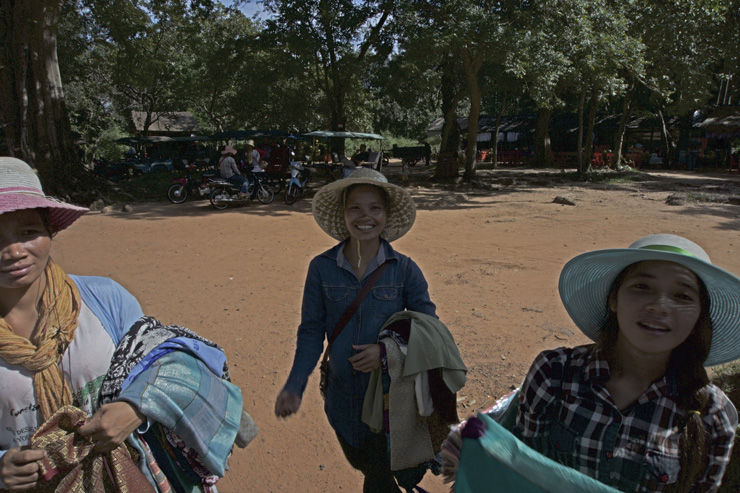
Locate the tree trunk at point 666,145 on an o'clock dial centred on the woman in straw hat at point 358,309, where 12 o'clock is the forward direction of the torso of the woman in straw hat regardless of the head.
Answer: The tree trunk is roughly at 7 o'clock from the woman in straw hat.

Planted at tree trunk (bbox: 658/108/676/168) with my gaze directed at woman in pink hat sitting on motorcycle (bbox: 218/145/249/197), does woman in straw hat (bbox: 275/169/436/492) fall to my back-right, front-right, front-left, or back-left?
front-left

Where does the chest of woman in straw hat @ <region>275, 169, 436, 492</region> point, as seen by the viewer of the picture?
toward the camera

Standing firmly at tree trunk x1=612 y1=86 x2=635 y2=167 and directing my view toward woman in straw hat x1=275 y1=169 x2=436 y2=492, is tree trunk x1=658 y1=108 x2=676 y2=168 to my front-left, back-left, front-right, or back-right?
back-left

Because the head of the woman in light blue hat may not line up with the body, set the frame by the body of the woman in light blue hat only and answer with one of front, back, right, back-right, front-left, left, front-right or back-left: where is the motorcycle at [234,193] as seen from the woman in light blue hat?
back-right

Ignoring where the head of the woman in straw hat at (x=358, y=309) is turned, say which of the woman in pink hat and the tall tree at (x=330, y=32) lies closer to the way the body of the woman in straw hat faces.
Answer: the woman in pink hat

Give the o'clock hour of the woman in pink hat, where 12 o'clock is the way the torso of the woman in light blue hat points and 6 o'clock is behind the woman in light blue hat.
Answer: The woman in pink hat is roughly at 2 o'clock from the woman in light blue hat.

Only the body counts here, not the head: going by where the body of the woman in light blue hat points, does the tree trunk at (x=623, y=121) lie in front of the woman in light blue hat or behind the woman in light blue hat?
behind

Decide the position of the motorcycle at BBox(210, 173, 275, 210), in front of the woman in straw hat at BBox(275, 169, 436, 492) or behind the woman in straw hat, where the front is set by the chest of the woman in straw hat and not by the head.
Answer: behind

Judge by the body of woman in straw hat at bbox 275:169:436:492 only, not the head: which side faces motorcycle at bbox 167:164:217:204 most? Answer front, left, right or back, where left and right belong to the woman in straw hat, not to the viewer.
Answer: back

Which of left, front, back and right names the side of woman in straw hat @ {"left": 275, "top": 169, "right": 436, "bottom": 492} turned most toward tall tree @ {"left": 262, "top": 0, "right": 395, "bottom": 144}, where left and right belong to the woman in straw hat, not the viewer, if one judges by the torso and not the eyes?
back

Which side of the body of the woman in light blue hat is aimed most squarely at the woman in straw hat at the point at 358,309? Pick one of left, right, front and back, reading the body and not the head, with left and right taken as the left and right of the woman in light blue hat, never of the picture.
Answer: right
